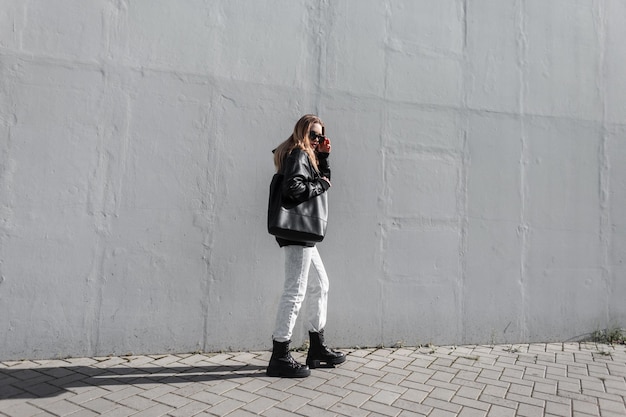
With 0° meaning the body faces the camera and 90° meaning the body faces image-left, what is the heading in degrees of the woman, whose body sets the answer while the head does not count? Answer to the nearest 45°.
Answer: approximately 270°

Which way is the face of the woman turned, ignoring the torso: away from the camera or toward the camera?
toward the camera
